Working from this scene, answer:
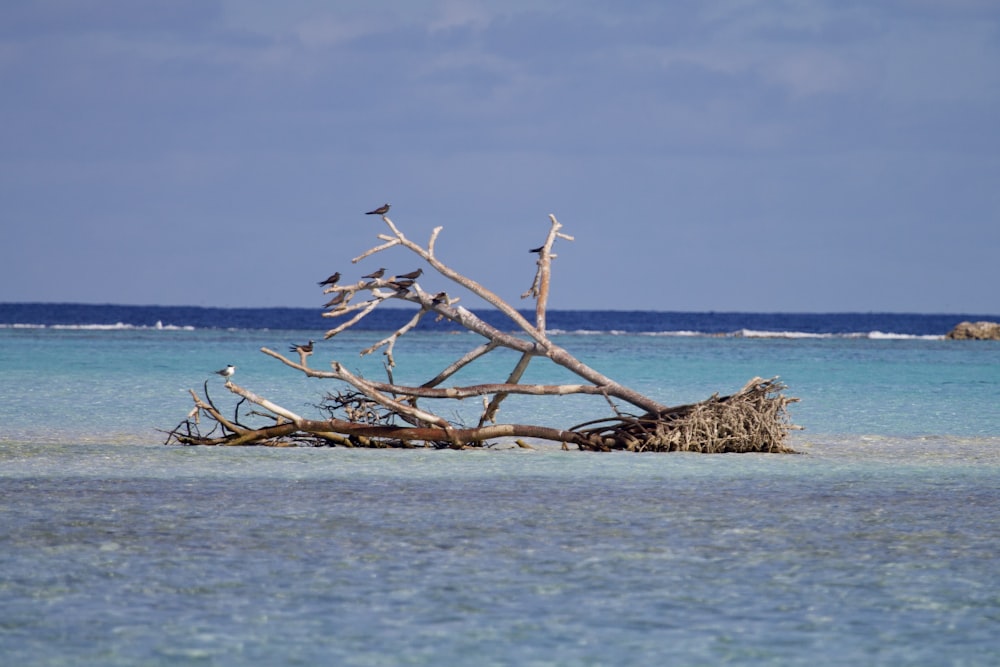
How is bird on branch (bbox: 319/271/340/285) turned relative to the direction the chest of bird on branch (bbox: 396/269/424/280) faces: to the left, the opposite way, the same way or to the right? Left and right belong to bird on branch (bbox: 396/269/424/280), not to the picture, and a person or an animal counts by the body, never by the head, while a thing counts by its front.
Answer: the same way
